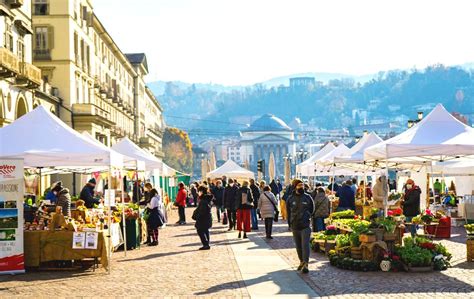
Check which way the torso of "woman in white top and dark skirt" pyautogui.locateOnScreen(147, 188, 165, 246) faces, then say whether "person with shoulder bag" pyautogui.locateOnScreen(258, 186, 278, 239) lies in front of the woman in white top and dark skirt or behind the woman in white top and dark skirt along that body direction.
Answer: behind

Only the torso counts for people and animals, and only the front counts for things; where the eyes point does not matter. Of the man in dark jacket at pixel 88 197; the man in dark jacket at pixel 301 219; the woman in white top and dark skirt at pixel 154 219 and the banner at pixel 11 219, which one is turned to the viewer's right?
the man in dark jacket at pixel 88 197

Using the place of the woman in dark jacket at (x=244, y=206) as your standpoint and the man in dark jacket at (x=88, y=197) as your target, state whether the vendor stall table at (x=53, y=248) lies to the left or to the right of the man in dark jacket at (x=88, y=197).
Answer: left

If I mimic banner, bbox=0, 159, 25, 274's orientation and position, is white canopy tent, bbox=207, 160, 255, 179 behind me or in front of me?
behind

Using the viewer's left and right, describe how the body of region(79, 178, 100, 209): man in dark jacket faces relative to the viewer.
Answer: facing to the right of the viewer

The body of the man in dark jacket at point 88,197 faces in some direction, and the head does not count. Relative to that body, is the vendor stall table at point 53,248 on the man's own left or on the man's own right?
on the man's own right

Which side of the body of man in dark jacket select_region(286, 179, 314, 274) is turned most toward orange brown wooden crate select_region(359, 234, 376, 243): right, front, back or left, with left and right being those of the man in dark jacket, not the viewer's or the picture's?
left
